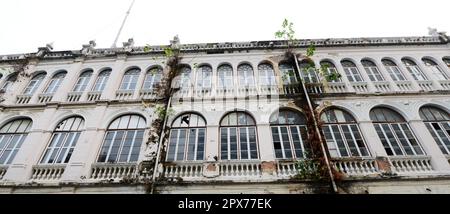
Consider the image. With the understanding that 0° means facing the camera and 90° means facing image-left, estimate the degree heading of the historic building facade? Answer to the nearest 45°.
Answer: approximately 0°
